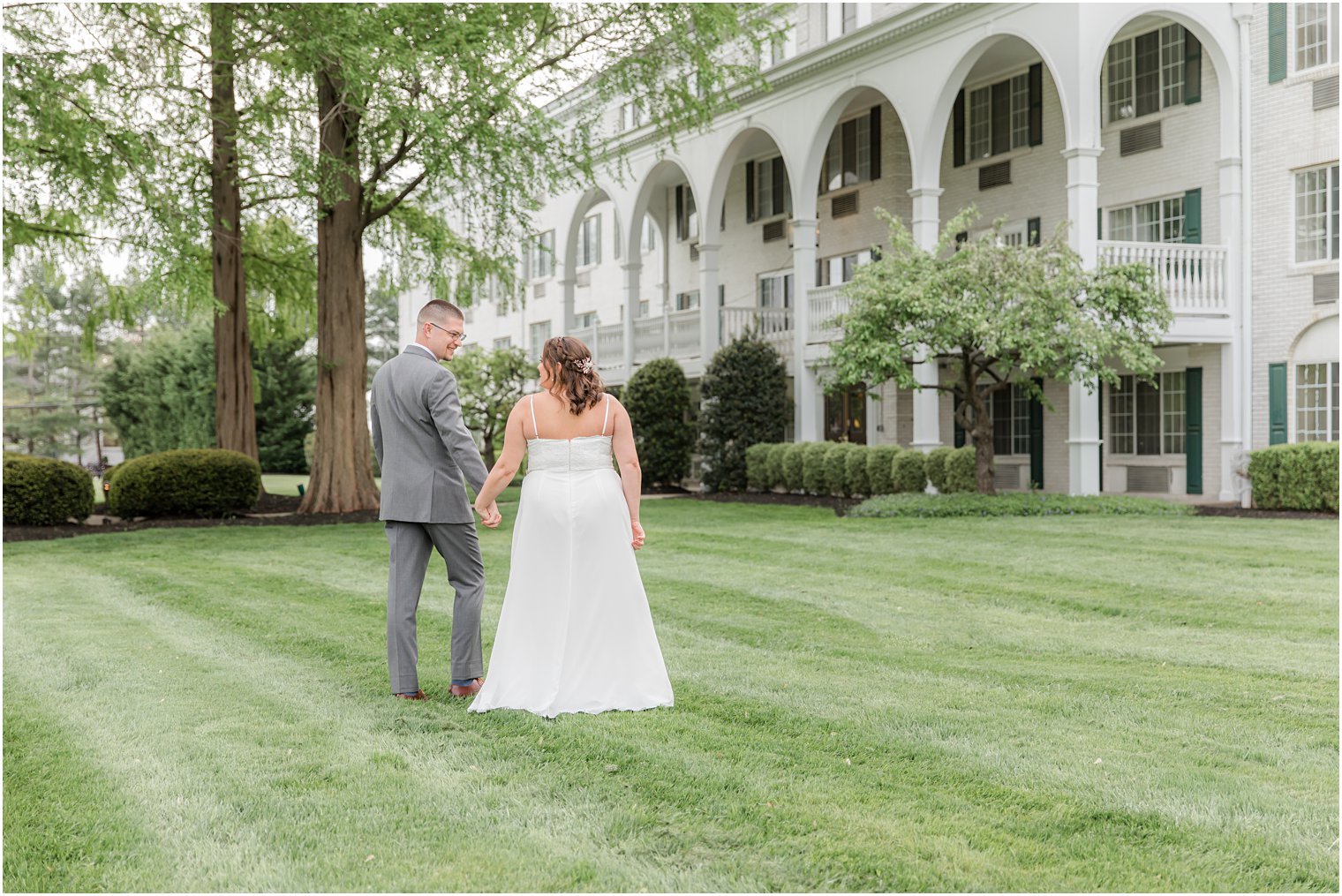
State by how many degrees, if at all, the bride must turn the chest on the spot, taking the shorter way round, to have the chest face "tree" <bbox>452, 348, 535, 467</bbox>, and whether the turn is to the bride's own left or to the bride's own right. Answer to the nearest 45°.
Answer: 0° — they already face it

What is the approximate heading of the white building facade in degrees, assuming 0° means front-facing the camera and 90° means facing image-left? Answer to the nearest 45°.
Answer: approximately 45°

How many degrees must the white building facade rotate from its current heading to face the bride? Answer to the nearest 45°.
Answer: approximately 45° to its left

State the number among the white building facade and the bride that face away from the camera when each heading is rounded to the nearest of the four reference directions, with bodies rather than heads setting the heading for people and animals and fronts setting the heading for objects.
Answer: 1

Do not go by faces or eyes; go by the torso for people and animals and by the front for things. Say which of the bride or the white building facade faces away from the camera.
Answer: the bride

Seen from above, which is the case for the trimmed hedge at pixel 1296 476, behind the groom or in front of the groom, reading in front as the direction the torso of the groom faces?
in front

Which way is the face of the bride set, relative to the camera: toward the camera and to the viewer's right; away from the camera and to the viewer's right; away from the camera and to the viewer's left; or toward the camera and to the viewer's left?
away from the camera and to the viewer's left

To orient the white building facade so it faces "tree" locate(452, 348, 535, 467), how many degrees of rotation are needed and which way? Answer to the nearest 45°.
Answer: approximately 90° to its right

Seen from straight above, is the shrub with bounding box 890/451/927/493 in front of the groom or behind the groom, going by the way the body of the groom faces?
in front

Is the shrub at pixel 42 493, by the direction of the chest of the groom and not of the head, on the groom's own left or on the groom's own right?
on the groom's own left

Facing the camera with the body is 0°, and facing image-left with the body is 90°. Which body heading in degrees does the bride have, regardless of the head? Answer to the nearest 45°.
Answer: approximately 180°
